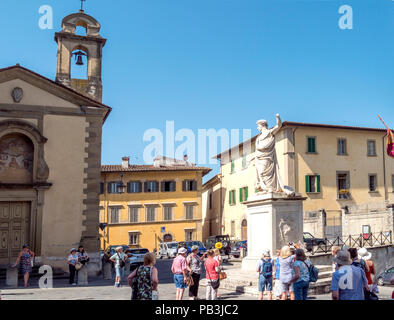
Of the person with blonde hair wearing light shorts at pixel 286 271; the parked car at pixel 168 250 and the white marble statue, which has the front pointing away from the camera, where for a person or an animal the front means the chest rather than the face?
the person with blonde hair wearing light shorts

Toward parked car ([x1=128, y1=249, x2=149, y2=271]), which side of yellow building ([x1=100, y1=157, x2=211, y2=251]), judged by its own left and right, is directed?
front

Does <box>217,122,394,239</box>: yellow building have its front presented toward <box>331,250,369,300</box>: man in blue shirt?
yes

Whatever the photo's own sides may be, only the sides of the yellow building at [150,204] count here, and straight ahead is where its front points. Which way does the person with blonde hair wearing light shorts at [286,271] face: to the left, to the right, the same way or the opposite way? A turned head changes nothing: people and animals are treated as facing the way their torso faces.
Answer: the opposite way

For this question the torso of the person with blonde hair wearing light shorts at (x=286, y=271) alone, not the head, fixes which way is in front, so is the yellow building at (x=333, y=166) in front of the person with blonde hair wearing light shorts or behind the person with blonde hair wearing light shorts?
in front

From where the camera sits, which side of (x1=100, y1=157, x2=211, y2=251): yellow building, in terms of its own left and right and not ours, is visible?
front

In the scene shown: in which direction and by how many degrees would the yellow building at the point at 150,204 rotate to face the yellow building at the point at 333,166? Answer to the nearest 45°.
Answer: approximately 45° to its left

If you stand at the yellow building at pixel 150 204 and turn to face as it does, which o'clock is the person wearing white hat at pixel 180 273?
The person wearing white hat is roughly at 12 o'clock from the yellow building.

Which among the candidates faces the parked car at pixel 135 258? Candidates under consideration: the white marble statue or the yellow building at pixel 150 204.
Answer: the yellow building

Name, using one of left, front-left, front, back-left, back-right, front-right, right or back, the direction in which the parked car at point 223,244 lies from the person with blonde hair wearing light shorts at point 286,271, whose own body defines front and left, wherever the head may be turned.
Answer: front

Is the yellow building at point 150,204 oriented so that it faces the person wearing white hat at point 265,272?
yes

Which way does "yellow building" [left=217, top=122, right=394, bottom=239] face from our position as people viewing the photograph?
facing the viewer

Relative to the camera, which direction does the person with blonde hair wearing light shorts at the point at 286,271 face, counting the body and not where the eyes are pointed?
away from the camera

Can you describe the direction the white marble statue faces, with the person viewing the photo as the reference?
facing the viewer and to the left of the viewer
